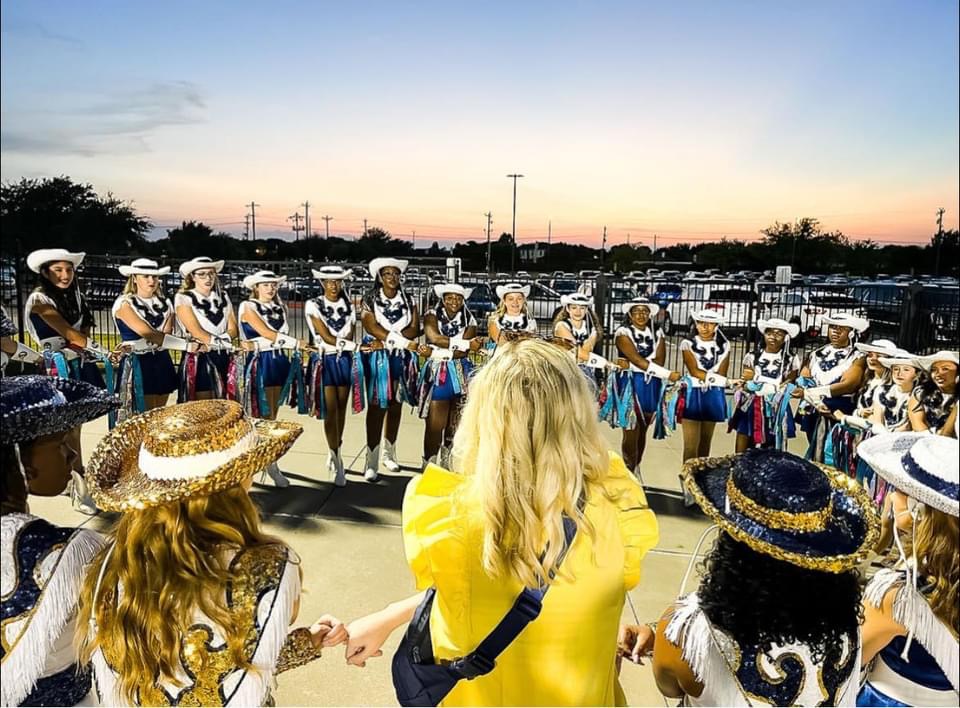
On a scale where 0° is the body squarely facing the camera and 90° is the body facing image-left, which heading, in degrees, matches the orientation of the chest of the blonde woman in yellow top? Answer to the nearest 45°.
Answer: approximately 180°

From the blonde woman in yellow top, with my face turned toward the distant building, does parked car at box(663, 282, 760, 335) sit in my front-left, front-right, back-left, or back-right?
front-right

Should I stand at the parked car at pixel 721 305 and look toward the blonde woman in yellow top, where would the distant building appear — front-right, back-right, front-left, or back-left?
back-right

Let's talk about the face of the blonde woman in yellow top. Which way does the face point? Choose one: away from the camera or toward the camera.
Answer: away from the camera

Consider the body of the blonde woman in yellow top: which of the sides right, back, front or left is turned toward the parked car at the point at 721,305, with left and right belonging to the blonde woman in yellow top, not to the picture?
front

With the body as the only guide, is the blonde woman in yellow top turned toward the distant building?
yes
